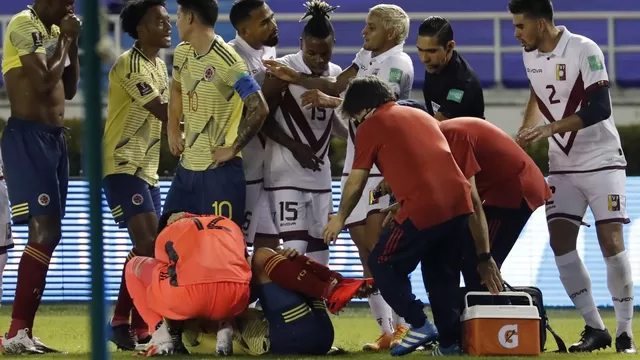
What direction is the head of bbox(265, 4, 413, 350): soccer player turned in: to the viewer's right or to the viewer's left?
to the viewer's left

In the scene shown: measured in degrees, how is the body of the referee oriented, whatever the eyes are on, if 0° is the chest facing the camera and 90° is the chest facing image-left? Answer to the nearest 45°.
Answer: approximately 45°

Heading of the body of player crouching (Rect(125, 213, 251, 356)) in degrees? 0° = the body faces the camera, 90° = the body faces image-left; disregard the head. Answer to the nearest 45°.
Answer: approximately 135°

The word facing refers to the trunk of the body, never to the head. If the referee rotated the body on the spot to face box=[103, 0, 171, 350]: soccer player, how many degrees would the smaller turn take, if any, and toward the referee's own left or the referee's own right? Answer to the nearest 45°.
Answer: approximately 45° to the referee's own right

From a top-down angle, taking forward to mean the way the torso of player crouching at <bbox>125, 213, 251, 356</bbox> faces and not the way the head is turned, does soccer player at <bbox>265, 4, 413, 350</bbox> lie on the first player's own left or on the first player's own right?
on the first player's own right

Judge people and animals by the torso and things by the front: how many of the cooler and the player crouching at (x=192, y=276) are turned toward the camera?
1

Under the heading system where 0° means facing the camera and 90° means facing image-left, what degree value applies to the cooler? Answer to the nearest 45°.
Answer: approximately 0°

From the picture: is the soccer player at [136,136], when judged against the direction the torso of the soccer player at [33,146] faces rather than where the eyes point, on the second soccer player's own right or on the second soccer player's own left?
on the second soccer player's own left
